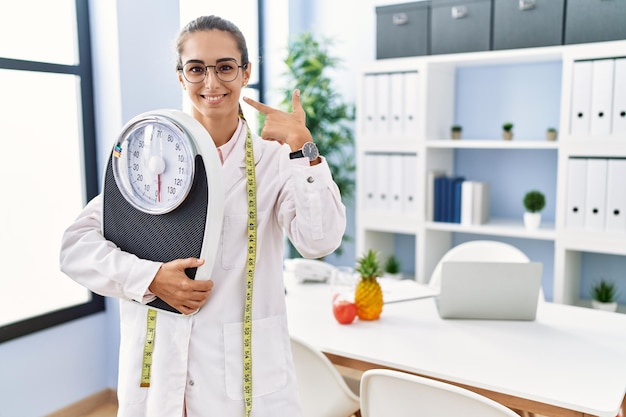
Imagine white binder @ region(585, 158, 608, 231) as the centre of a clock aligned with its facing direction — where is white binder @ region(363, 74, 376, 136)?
white binder @ region(363, 74, 376, 136) is roughly at 3 o'clock from white binder @ region(585, 158, 608, 231).

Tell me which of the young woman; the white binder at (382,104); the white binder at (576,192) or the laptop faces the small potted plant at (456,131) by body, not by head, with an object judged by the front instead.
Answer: the laptop

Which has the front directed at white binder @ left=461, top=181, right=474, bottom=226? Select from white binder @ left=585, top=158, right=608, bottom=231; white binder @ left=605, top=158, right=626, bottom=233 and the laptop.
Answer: the laptop

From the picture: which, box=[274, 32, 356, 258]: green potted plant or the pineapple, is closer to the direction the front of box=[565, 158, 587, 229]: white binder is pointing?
the pineapple

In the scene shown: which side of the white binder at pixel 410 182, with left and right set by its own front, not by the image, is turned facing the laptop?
front

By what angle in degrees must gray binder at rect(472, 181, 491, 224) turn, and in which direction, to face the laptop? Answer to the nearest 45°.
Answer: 0° — it already faces it

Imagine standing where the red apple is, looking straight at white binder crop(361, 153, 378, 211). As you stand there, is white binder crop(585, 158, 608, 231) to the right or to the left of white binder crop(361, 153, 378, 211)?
right

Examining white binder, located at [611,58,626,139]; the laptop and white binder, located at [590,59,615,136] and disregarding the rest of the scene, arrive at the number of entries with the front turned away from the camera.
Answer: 1

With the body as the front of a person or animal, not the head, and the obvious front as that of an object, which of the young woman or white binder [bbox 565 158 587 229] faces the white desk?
the white binder

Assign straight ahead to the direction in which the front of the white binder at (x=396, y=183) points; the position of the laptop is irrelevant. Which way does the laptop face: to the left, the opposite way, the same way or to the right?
the opposite way

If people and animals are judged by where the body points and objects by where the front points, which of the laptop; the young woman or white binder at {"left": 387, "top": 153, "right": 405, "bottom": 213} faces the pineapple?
the white binder
